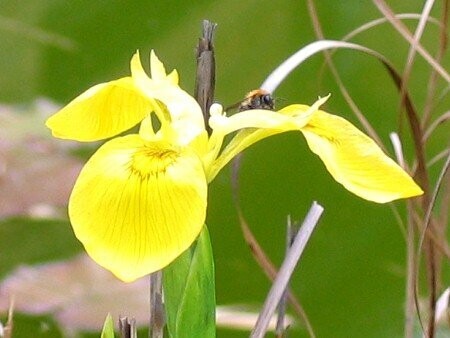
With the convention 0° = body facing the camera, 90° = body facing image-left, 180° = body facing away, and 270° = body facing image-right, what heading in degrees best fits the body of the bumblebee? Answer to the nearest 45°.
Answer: approximately 270°
